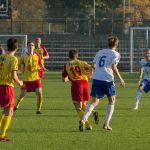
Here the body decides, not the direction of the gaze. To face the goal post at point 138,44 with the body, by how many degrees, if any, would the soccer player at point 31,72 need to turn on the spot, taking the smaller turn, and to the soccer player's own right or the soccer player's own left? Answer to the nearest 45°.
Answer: approximately 180°

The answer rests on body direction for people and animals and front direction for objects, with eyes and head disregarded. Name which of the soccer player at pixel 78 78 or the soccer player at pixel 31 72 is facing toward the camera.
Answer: the soccer player at pixel 31 72

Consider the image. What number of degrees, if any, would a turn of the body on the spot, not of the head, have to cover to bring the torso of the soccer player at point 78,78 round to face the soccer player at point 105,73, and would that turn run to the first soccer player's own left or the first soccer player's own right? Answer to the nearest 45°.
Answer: approximately 135° to the first soccer player's own right

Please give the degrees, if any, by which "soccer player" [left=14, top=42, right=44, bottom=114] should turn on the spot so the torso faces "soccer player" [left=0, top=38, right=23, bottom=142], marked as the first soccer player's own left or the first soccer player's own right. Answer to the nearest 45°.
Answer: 0° — they already face them

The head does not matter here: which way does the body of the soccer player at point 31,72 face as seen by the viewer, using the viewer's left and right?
facing the viewer

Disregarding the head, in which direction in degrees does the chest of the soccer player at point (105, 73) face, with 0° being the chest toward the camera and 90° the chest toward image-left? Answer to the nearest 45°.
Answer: approximately 225°

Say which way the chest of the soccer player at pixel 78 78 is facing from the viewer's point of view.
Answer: away from the camera

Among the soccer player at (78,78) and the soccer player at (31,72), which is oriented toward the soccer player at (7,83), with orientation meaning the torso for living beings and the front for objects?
the soccer player at (31,72)

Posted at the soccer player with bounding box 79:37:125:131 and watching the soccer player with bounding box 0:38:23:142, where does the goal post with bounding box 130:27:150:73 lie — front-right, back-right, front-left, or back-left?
back-right

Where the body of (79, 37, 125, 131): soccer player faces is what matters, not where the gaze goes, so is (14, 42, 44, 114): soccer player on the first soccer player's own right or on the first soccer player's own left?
on the first soccer player's own left

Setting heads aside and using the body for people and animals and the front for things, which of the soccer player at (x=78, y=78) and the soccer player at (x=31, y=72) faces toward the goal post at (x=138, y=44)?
the soccer player at (x=78, y=78)

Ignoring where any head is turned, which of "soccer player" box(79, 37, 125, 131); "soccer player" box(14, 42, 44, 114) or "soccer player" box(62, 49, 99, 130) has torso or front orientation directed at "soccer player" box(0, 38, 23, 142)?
"soccer player" box(14, 42, 44, 114)

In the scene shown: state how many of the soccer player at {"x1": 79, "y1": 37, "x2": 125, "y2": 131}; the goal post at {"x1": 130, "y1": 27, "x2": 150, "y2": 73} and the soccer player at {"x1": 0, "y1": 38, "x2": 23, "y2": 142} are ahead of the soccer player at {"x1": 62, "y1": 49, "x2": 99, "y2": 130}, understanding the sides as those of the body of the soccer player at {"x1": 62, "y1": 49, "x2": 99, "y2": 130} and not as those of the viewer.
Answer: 1
